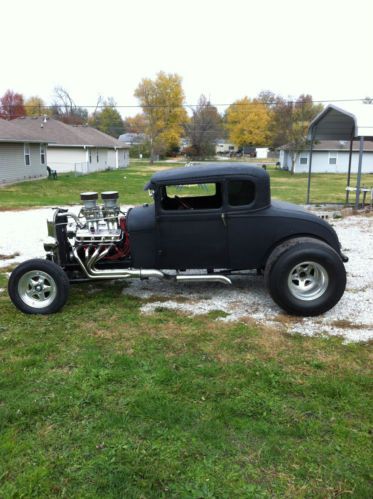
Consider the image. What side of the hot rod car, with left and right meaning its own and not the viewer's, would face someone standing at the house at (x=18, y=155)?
right

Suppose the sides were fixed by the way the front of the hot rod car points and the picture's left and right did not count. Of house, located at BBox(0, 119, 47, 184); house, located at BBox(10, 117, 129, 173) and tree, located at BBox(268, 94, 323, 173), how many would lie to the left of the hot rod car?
0

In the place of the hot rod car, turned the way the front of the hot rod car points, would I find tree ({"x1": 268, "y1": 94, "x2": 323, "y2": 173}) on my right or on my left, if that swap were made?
on my right

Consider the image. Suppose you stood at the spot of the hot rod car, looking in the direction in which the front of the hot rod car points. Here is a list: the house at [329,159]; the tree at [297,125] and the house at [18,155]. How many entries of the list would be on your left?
0

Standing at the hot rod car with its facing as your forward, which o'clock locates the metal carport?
The metal carport is roughly at 4 o'clock from the hot rod car.

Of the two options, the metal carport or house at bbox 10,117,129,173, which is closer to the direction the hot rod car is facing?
the house

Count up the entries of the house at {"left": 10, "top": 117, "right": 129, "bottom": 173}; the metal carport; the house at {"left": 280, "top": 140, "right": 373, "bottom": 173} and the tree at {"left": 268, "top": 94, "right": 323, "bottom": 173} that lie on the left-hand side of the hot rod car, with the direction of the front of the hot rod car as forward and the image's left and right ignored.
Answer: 0

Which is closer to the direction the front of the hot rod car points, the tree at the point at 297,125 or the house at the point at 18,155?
the house

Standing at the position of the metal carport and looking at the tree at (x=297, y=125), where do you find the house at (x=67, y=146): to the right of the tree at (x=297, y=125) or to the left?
left

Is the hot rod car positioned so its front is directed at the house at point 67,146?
no

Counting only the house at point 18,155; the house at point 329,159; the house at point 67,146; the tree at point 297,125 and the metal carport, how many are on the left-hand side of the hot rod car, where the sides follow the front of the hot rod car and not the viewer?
0

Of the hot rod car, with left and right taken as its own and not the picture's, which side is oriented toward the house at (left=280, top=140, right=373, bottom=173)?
right

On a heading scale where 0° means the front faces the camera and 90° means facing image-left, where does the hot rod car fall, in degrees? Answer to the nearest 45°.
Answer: approximately 90°
